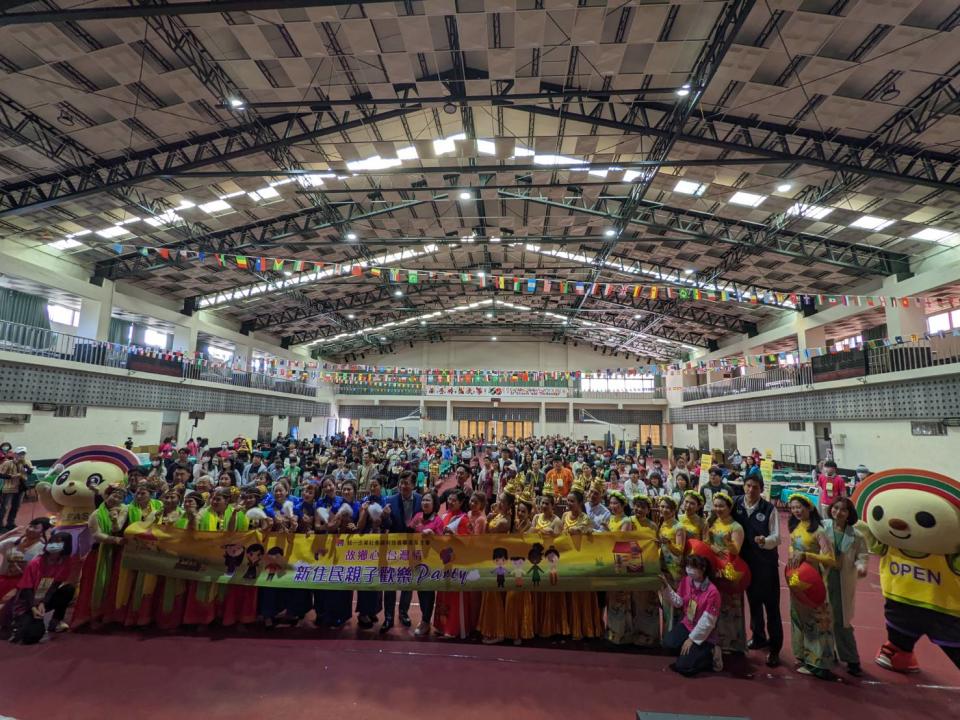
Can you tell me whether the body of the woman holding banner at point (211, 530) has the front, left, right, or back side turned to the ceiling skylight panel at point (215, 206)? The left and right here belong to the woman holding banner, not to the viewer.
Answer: back

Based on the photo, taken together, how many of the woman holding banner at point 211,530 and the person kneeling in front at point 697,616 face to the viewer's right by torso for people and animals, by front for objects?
0

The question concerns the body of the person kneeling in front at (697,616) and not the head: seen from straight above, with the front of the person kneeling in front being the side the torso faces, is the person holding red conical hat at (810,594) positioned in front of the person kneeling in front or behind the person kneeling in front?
behind

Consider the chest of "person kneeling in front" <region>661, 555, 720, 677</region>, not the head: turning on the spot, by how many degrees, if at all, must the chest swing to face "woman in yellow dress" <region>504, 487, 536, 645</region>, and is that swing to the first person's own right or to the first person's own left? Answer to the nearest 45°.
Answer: approximately 45° to the first person's own right

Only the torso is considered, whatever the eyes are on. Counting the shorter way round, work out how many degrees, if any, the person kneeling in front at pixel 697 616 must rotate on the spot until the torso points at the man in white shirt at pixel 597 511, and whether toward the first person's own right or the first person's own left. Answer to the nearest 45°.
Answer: approximately 90° to the first person's own right

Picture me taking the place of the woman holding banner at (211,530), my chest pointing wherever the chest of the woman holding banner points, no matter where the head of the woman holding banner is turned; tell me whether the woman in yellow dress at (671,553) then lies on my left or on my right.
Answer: on my left

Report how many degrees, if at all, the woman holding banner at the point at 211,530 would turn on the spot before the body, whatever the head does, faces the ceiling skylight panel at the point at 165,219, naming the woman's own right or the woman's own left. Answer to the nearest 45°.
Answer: approximately 180°

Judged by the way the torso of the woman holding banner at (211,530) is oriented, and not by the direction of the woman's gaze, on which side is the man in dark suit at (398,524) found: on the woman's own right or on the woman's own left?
on the woman's own left

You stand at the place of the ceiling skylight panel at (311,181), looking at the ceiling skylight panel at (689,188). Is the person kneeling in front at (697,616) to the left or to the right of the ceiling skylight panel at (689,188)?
right

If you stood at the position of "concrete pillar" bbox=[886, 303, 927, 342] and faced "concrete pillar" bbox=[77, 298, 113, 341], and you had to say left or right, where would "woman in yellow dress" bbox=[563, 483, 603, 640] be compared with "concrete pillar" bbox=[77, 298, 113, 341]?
left

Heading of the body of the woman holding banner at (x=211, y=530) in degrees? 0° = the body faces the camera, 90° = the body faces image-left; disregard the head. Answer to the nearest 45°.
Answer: approximately 0°

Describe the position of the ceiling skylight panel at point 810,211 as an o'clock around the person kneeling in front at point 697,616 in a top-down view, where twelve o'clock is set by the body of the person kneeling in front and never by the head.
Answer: The ceiling skylight panel is roughly at 5 o'clock from the person kneeling in front.

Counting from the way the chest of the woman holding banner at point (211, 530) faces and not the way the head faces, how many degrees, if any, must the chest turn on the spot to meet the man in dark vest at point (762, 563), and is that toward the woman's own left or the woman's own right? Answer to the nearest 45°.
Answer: approximately 45° to the woman's own left
